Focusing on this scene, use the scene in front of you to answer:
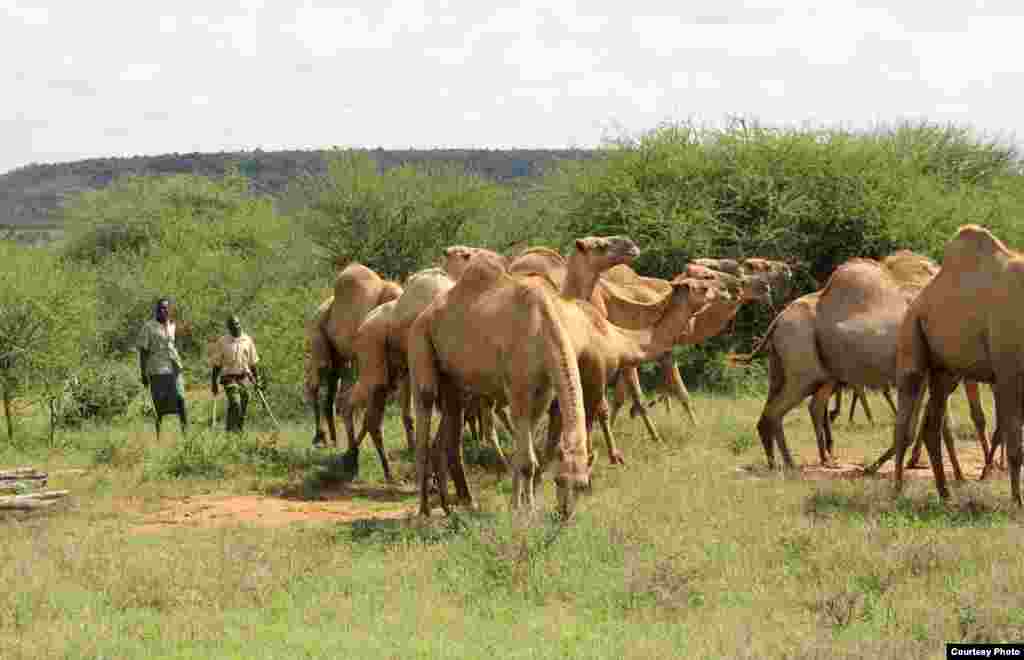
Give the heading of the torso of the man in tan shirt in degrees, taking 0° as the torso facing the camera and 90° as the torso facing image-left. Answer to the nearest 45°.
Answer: approximately 0°

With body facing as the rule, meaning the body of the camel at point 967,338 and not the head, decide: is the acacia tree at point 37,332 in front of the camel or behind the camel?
behind

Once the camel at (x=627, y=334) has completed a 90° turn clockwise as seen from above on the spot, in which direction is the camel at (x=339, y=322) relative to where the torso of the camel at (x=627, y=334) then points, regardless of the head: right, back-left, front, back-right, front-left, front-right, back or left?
back-right

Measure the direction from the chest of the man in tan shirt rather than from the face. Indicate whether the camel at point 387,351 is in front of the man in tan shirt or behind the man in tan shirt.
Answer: in front

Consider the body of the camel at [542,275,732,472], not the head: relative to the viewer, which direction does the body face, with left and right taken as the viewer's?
facing to the right of the viewer

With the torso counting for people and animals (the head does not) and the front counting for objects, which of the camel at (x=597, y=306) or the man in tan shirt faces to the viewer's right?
the camel

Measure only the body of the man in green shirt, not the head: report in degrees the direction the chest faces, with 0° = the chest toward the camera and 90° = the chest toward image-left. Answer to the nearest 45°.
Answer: approximately 315°

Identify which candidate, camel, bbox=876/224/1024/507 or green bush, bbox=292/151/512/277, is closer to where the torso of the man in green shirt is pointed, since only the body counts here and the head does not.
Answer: the camel

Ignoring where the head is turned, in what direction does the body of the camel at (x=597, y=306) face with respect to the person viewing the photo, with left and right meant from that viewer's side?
facing to the right of the viewer

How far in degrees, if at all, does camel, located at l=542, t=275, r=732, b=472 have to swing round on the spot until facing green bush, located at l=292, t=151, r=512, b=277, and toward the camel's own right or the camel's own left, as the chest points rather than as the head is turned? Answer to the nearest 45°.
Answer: approximately 90° to the camel's own left

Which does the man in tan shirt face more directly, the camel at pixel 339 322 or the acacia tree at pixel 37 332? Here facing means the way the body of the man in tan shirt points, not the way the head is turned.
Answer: the camel
